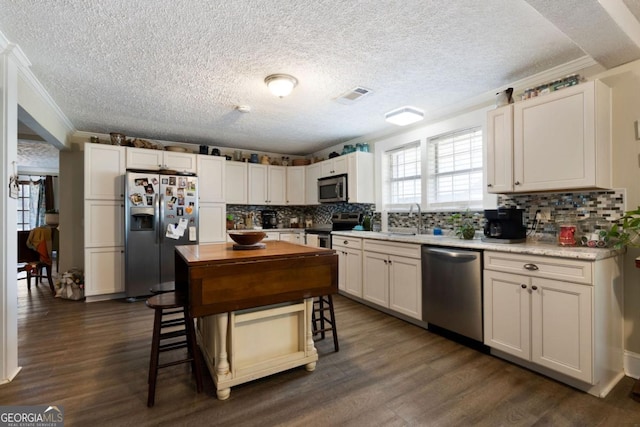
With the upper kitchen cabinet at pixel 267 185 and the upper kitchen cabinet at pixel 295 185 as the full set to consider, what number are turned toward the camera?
2

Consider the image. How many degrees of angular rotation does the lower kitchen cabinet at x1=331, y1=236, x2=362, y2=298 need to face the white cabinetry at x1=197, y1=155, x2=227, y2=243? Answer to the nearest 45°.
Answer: approximately 45° to its right

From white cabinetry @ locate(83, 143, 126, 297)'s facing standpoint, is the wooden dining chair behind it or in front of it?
behind

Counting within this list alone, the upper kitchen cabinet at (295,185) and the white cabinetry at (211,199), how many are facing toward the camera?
2

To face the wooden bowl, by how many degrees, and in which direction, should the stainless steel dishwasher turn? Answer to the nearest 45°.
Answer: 0° — it already faces it

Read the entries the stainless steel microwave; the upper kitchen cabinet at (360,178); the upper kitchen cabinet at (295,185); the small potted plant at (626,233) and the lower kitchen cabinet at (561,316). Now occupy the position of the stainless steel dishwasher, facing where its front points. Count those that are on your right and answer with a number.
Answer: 3
